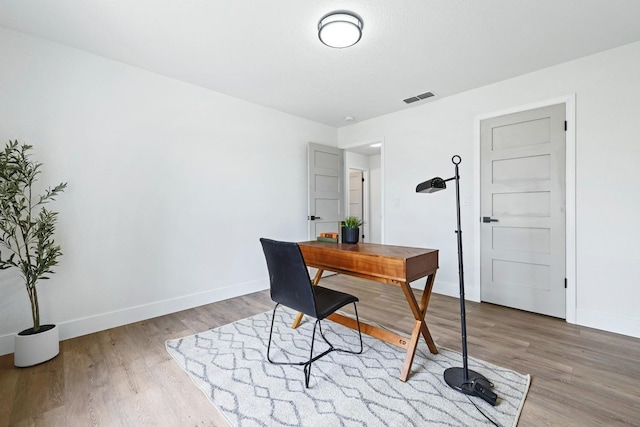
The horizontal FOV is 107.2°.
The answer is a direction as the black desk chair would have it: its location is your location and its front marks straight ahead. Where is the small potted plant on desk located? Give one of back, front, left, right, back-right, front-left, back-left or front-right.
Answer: front

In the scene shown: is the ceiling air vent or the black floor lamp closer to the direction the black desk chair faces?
the ceiling air vent

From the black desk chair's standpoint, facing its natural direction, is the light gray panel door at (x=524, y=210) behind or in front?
in front

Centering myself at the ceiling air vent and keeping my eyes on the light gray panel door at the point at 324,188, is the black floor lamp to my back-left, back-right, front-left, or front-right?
back-left

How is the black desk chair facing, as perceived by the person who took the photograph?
facing away from the viewer and to the right of the viewer

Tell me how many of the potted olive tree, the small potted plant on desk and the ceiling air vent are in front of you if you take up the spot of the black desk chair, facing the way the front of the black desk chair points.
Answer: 2

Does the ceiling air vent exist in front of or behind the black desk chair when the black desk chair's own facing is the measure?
in front
